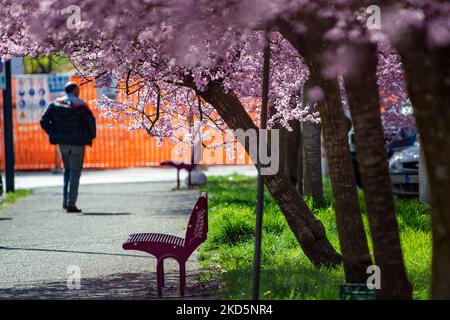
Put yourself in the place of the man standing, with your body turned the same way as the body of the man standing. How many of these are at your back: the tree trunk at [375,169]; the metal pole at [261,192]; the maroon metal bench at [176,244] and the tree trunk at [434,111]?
4

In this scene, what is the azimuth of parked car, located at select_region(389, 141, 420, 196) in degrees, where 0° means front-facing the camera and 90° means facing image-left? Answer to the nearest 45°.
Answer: approximately 45°

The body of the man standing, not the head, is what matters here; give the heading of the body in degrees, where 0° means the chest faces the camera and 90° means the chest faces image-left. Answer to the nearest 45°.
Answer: approximately 180°

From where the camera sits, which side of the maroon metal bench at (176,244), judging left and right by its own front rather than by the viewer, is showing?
left

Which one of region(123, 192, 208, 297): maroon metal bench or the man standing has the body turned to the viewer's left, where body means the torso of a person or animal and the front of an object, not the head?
the maroon metal bench

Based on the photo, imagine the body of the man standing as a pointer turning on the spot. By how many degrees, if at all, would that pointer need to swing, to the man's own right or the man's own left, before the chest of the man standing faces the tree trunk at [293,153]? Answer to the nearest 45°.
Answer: approximately 90° to the man's own right

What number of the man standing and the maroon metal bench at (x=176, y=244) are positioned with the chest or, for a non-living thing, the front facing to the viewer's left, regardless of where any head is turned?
1
